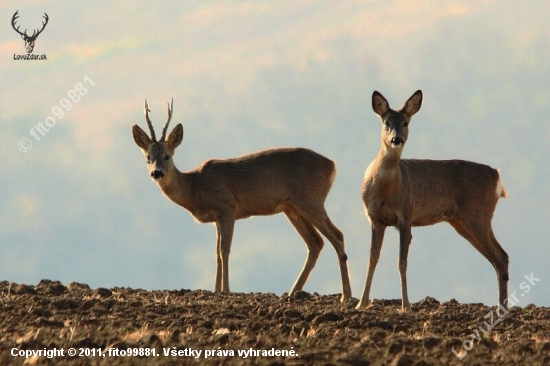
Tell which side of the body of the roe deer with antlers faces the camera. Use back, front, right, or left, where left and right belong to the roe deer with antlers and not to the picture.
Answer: left

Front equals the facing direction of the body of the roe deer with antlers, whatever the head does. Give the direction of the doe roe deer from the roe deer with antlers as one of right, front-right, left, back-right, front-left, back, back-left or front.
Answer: back-left

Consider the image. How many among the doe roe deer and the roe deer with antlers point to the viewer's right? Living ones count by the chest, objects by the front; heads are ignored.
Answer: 0

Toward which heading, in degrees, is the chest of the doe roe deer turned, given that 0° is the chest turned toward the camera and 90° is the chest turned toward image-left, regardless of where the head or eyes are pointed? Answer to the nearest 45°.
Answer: approximately 45°
